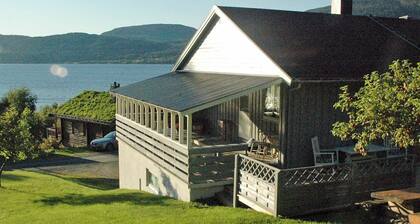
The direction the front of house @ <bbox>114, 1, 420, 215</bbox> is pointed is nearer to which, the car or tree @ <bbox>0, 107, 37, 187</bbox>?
the tree

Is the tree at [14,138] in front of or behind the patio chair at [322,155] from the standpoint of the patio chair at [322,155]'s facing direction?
behind

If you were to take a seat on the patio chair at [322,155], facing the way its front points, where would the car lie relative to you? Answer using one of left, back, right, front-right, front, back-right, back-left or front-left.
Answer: back-left

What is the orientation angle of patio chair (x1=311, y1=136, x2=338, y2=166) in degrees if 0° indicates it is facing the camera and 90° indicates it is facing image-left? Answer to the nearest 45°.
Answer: approximately 270°

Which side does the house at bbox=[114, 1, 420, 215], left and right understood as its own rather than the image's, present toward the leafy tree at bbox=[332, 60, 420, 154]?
left

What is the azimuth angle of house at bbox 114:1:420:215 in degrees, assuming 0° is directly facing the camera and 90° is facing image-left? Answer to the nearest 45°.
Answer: approximately 45°

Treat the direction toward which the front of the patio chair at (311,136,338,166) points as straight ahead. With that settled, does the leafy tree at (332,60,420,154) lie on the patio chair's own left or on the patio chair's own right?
on the patio chair's own right
